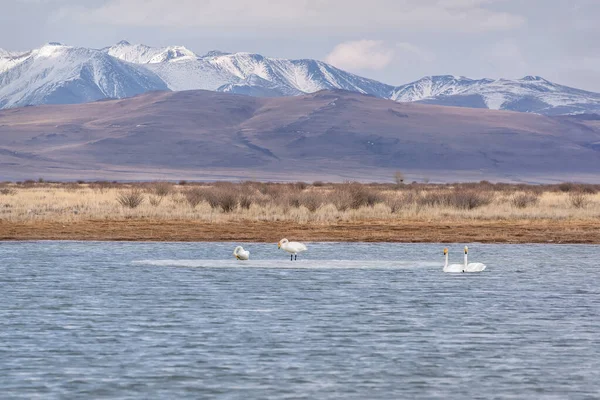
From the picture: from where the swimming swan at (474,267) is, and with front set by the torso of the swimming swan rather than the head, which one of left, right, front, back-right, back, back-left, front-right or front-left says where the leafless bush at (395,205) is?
right

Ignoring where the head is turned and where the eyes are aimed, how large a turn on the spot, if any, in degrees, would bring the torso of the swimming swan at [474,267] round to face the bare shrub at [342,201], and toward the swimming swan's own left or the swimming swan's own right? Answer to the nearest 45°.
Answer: approximately 90° to the swimming swan's own right

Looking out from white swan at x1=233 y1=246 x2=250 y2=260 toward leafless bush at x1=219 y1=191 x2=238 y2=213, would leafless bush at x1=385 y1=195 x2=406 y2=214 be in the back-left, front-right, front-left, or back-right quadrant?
front-right

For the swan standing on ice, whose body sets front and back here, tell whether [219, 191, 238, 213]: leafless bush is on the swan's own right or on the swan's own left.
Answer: on the swan's own right

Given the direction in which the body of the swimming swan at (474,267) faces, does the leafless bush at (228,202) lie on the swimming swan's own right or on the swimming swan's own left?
on the swimming swan's own right

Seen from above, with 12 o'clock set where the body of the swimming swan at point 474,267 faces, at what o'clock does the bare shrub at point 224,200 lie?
The bare shrub is roughly at 2 o'clock from the swimming swan.

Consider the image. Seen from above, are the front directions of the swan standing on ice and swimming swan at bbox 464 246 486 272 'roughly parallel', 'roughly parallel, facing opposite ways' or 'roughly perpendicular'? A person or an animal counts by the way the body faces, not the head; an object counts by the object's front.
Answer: roughly parallel

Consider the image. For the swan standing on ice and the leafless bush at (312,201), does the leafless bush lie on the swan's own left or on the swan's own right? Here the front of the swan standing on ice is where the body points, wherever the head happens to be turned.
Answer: on the swan's own right

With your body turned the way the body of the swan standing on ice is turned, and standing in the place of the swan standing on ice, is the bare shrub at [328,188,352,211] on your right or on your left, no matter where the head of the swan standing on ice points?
on your right

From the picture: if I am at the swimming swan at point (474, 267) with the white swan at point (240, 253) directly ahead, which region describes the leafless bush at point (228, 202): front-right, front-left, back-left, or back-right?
front-right

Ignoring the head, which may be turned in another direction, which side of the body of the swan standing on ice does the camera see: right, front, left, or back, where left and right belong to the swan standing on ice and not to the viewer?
left

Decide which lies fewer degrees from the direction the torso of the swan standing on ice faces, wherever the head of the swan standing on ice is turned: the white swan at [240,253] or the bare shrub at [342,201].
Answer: the white swan

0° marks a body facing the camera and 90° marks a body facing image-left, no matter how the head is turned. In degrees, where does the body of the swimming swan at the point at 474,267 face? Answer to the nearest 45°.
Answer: approximately 90°

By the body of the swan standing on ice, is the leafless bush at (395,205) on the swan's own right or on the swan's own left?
on the swan's own right

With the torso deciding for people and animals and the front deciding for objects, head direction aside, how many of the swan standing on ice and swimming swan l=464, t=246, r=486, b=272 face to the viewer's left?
2

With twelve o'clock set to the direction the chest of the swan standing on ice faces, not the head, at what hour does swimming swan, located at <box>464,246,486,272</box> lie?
The swimming swan is roughly at 7 o'clock from the swan standing on ice.

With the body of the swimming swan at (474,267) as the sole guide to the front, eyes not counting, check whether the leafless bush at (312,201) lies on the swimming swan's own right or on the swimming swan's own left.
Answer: on the swimming swan's own right
